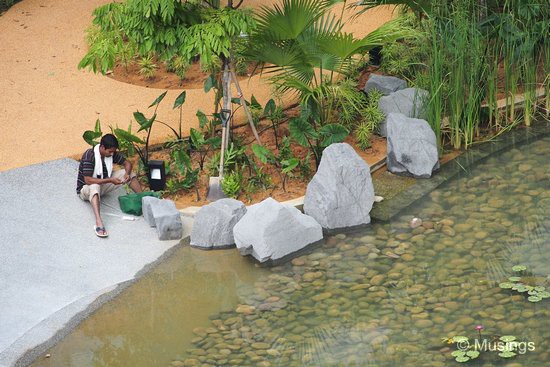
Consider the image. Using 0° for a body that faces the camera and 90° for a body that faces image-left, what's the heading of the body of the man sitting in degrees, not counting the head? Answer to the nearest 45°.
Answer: approximately 315°

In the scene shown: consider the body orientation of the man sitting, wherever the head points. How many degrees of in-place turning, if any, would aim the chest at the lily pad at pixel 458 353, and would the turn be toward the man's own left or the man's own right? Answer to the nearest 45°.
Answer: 0° — they already face it

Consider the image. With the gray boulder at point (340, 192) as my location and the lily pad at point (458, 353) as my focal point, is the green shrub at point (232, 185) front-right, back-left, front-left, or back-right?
back-right

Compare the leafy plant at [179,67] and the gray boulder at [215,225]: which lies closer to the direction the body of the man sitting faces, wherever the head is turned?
the gray boulder

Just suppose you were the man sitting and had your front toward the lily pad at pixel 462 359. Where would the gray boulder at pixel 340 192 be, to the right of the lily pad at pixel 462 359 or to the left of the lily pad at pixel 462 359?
left

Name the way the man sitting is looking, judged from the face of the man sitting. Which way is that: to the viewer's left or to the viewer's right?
to the viewer's right

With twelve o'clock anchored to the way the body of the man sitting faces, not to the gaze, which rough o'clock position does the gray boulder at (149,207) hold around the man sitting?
The gray boulder is roughly at 12 o'clock from the man sitting.

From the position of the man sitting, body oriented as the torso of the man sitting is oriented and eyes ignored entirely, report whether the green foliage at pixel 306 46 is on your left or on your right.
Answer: on your left

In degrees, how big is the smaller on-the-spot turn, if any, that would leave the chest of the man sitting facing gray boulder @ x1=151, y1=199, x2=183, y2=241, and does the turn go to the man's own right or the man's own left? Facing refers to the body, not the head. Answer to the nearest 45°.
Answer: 0° — they already face it
